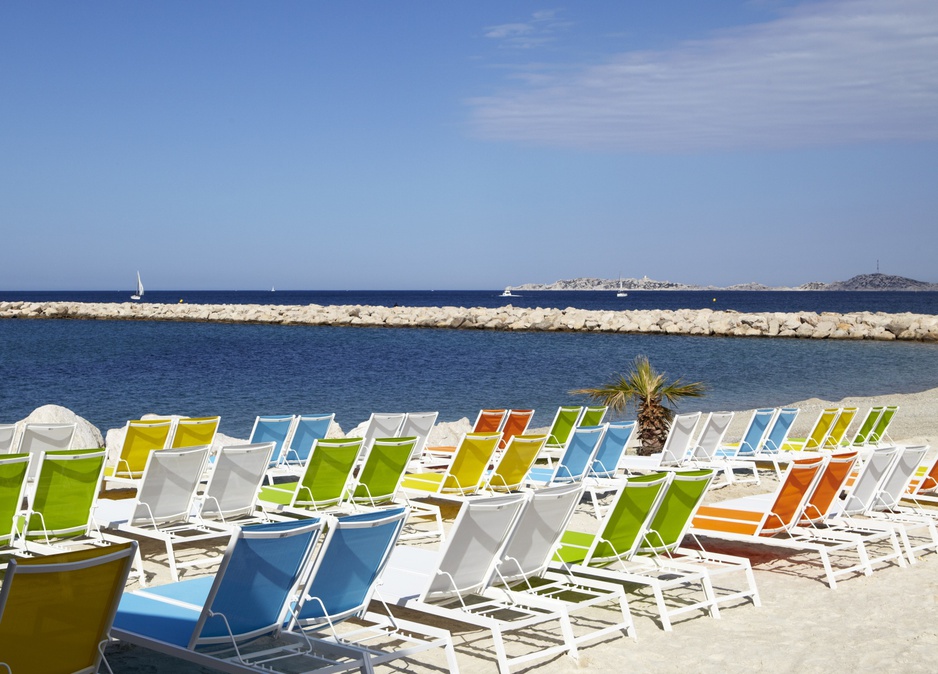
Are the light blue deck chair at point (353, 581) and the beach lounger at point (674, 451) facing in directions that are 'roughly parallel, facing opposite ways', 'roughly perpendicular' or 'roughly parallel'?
roughly parallel

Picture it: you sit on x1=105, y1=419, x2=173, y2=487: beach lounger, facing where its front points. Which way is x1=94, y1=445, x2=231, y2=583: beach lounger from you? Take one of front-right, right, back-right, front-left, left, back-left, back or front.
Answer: back-left

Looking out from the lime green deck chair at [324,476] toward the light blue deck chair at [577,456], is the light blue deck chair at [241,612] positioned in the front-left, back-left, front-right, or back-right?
back-right

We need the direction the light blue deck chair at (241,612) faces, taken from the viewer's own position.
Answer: facing away from the viewer and to the left of the viewer

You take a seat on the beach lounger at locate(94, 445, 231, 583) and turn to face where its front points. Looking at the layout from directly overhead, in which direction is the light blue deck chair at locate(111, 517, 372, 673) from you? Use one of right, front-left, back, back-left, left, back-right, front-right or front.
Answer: back-left

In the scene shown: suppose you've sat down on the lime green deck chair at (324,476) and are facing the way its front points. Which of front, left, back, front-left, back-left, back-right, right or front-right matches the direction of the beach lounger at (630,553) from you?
back

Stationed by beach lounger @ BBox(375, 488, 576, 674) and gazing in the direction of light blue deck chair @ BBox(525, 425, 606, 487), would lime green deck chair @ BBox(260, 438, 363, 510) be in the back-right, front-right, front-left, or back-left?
front-left

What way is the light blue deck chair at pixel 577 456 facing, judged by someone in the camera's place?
facing away from the viewer and to the left of the viewer

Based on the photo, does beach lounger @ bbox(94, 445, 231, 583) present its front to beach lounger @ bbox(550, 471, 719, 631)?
no

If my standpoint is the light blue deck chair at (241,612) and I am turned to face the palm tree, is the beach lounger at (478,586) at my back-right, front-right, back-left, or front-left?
front-right

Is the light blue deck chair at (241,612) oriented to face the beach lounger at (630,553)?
no

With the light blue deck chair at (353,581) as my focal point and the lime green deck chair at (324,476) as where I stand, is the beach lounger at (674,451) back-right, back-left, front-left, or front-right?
back-left

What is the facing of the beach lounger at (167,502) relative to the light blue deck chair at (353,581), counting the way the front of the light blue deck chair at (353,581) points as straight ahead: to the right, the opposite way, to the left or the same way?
the same way
